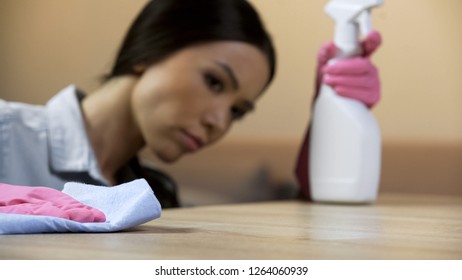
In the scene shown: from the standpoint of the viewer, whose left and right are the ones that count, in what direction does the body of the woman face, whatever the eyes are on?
facing the viewer and to the right of the viewer
